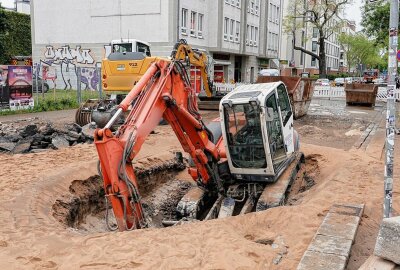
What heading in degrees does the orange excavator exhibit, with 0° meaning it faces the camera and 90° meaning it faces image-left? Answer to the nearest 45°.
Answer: approximately 45°

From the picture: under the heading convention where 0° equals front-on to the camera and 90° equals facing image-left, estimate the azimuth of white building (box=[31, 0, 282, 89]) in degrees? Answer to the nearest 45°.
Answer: approximately 315°

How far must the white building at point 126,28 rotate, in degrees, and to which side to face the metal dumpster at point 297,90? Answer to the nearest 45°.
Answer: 0° — it already faces it

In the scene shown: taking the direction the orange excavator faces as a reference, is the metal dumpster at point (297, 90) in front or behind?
behind

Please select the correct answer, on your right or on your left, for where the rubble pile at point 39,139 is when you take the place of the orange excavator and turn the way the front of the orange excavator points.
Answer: on your right

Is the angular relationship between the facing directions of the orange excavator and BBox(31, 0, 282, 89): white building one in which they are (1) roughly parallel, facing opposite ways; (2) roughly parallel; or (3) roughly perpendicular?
roughly perpendicular

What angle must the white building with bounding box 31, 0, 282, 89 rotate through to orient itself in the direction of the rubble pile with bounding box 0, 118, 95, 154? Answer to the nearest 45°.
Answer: approximately 45° to its right
